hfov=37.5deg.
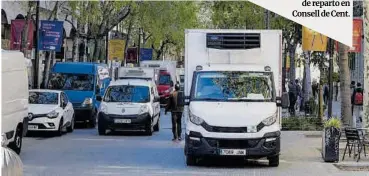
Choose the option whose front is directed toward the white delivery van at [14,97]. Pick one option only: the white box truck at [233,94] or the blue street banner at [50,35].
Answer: the blue street banner

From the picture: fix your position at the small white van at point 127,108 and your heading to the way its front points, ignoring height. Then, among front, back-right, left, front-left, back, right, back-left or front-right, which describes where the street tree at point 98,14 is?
back

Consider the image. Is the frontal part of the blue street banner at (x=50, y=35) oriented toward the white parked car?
yes

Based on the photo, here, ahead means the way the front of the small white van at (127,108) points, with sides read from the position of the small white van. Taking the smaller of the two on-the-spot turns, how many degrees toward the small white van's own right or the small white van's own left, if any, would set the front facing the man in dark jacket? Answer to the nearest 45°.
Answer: approximately 45° to the small white van's own left

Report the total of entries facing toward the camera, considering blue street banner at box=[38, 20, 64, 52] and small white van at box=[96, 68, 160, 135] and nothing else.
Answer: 2

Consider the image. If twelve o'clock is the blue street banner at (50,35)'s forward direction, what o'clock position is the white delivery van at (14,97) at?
The white delivery van is roughly at 12 o'clock from the blue street banner.

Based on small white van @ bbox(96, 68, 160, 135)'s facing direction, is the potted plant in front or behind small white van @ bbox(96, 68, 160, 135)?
in front

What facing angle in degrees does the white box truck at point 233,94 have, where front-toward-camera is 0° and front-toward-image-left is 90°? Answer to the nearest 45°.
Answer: approximately 0°

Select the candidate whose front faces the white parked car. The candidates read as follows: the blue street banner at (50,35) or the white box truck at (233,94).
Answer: the blue street banner

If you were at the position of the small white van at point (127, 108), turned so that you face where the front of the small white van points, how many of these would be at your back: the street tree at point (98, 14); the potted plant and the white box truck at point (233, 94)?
1

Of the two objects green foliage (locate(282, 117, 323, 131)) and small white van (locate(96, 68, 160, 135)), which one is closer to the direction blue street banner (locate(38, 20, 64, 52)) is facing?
the small white van
